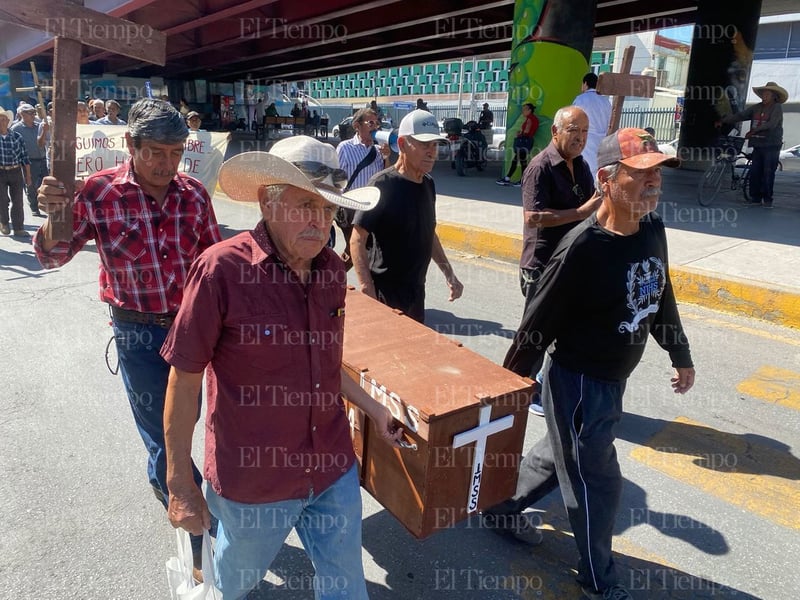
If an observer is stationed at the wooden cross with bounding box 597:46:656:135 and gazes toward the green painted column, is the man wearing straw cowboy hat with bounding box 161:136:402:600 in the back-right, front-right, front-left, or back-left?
back-left

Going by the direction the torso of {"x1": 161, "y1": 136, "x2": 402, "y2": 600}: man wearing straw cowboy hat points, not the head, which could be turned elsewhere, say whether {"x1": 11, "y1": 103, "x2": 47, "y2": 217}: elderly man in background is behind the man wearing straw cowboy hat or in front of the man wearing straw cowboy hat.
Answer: behind

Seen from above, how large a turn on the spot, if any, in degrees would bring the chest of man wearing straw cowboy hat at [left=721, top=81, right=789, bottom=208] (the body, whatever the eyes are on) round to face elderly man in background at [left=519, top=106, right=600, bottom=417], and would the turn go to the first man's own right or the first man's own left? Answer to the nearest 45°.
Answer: approximately 45° to the first man's own left

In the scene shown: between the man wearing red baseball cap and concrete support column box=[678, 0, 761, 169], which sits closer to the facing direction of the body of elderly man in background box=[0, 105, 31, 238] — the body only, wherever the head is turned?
the man wearing red baseball cap

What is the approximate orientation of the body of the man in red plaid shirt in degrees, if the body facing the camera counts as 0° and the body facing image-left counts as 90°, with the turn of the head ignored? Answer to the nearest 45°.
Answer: approximately 315°

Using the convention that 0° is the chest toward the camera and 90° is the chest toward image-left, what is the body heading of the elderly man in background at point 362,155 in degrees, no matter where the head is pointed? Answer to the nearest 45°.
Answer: approximately 315°

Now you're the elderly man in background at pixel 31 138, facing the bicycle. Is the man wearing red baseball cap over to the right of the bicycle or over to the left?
right

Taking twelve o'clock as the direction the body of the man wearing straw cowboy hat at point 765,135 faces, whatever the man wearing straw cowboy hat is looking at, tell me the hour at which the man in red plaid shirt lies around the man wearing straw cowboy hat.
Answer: The man in red plaid shirt is roughly at 11 o'clock from the man wearing straw cowboy hat.
